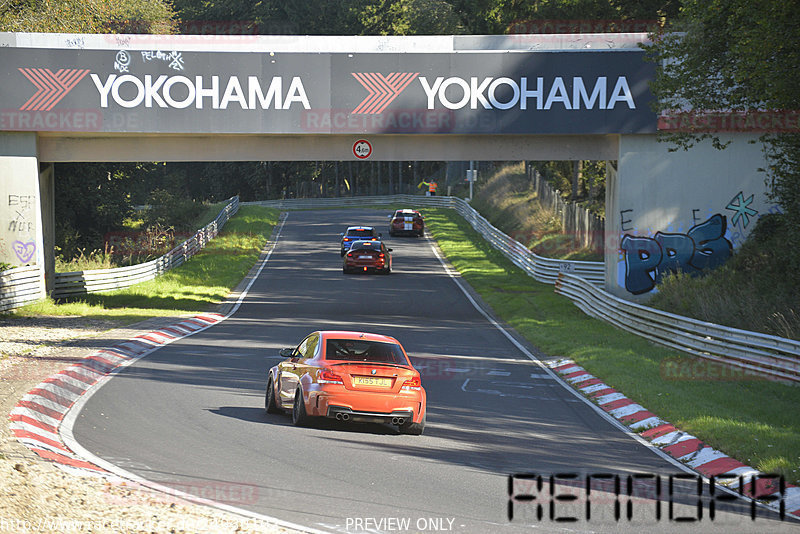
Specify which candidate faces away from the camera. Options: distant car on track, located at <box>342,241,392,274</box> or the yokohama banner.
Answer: the distant car on track

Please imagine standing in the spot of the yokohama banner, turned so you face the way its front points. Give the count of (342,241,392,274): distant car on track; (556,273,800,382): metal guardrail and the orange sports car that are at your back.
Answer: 1

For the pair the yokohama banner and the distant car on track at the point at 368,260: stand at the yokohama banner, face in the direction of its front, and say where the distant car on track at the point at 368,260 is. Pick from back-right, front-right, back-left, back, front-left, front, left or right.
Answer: back

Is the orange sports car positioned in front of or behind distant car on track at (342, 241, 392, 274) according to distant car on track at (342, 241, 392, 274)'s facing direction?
behind

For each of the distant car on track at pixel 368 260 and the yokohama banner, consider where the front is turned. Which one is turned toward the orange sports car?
the yokohama banner

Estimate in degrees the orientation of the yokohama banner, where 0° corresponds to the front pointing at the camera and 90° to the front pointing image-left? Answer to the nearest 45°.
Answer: approximately 0°

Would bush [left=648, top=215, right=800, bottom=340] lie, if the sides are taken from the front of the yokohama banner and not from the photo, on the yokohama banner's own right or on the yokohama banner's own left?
on the yokohama banner's own left

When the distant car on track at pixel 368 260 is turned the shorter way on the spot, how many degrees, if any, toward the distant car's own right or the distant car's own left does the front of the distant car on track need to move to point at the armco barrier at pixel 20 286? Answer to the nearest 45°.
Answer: approximately 135° to the distant car's own left

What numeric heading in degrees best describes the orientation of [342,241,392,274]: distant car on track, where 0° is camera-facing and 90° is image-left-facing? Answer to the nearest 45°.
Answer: approximately 180°

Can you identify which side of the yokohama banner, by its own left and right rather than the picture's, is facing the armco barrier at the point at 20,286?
right

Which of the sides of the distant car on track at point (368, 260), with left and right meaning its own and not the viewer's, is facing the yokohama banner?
back

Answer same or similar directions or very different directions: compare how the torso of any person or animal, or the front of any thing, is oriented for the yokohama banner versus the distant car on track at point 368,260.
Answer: very different directions
